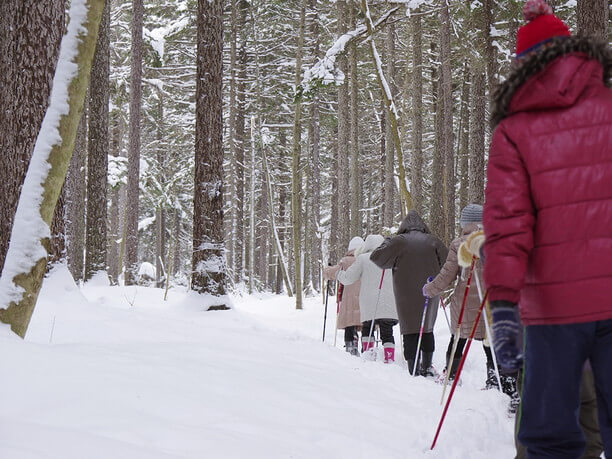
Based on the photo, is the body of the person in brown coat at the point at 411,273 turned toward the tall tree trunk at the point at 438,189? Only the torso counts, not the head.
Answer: yes

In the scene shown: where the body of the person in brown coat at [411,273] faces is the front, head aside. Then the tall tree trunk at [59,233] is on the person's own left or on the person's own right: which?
on the person's own left

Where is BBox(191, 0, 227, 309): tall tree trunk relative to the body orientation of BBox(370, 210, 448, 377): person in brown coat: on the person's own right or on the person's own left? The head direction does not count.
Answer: on the person's own left

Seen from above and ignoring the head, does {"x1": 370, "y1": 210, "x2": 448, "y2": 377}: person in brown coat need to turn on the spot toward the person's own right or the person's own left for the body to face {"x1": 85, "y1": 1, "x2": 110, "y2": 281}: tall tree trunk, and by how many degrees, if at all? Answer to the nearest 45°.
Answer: approximately 45° to the person's own left

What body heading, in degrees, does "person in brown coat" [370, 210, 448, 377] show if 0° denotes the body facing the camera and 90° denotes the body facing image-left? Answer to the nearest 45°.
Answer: approximately 180°

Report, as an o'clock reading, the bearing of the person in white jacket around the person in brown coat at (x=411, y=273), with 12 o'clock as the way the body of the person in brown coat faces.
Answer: The person in white jacket is roughly at 11 o'clock from the person in brown coat.

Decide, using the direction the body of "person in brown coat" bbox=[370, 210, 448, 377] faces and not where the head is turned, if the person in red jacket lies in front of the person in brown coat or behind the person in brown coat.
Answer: behind

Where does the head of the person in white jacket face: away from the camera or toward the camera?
away from the camera

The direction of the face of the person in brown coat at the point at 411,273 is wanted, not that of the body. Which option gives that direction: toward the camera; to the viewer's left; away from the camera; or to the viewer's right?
away from the camera

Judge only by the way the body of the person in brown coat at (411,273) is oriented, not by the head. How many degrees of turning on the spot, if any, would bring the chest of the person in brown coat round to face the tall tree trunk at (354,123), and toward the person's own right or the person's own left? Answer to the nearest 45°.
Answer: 0° — they already face it

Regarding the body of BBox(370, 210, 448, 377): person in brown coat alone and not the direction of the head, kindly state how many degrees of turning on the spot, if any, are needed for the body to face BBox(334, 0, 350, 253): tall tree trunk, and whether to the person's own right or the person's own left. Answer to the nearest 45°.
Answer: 0° — they already face it

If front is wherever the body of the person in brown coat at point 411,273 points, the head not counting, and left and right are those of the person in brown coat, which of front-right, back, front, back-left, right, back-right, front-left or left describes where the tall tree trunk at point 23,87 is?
back-left
